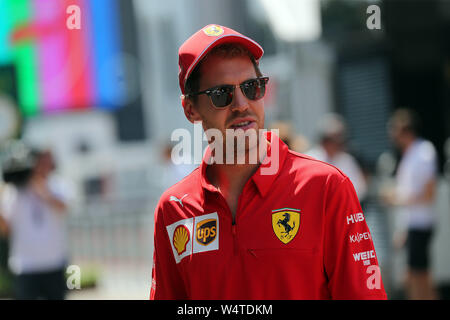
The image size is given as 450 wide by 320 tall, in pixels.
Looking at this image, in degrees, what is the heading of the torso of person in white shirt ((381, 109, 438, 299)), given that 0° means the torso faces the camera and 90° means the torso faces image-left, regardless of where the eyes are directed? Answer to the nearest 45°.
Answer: approximately 90°

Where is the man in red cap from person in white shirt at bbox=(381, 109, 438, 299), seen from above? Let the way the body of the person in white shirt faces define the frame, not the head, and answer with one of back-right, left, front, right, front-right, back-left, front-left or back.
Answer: left

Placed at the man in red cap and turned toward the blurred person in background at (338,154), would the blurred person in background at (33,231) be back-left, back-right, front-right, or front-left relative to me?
front-left

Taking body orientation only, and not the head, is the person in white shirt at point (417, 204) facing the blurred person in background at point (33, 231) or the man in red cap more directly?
the blurred person in background

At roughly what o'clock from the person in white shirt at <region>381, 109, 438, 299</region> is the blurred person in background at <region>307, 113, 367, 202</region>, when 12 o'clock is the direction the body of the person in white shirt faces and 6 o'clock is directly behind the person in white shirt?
The blurred person in background is roughly at 1 o'clock from the person in white shirt.

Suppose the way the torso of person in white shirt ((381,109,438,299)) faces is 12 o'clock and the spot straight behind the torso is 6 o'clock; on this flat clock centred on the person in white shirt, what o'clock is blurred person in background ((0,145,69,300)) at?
The blurred person in background is roughly at 11 o'clock from the person in white shirt.

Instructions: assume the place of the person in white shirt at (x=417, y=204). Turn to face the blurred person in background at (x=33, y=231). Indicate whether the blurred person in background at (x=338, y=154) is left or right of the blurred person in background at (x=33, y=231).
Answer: right
